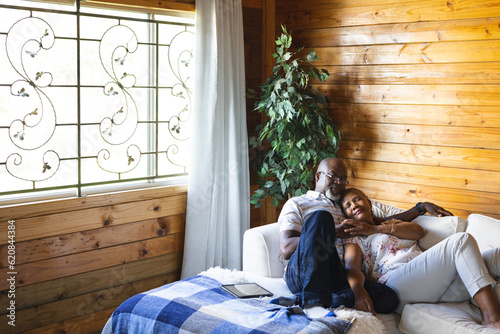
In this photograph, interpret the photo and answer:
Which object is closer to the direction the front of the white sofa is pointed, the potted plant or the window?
the window

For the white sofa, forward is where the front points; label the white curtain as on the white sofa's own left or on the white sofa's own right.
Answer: on the white sofa's own right

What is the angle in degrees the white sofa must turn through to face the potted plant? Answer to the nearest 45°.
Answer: approximately 90° to its right

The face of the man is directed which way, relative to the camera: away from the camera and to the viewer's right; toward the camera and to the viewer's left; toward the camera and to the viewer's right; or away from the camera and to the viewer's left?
toward the camera and to the viewer's right

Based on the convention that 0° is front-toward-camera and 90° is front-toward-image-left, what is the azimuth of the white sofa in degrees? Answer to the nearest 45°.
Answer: approximately 45°

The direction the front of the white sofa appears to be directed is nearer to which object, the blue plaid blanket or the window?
the blue plaid blanket
